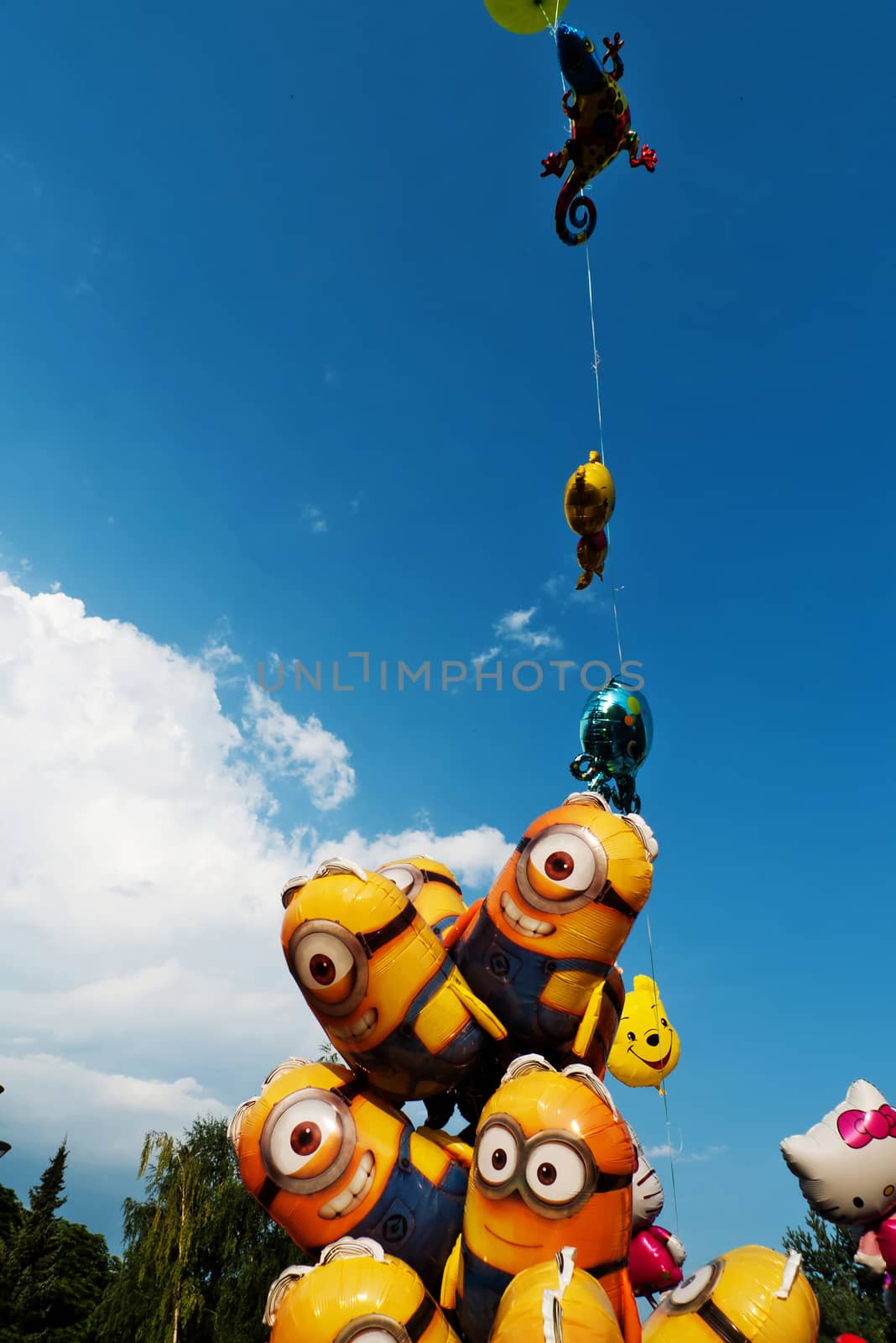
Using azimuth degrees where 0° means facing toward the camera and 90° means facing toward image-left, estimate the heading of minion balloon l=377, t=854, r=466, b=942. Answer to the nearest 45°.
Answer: approximately 45°

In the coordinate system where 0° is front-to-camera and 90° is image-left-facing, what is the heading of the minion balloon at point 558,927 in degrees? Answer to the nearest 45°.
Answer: approximately 45°

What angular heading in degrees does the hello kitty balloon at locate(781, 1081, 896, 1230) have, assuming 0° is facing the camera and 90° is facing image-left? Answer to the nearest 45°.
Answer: approximately 0°

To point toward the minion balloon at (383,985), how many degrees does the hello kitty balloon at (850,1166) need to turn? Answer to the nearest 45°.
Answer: approximately 45° to its right

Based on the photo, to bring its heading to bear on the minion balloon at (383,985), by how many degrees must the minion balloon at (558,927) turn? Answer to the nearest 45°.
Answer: approximately 45° to its right

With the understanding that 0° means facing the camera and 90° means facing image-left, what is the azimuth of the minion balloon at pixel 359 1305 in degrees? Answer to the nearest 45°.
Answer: approximately 0°
